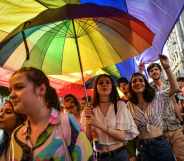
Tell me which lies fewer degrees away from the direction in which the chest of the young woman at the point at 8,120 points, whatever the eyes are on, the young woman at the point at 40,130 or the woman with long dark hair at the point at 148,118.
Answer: the young woman

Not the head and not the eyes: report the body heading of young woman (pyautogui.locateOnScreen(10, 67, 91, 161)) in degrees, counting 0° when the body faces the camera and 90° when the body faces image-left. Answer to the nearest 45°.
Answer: approximately 45°
